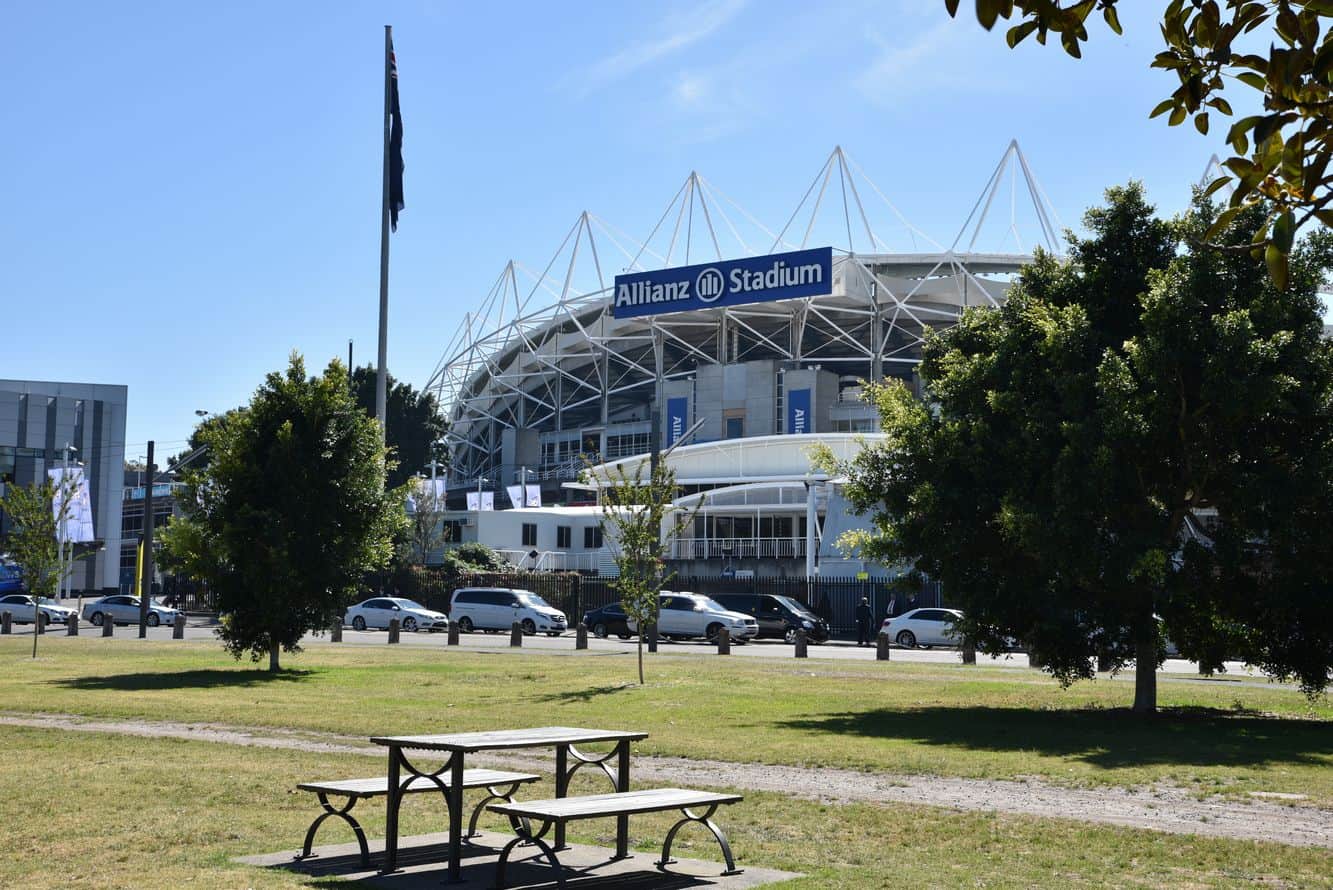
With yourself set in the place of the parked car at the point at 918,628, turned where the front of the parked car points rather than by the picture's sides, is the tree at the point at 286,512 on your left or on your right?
on your right

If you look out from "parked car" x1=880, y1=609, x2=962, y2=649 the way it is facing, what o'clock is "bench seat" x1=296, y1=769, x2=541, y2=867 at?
The bench seat is roughly at 3 o'clock from the parked car.

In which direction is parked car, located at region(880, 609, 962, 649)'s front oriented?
to the viewer's right

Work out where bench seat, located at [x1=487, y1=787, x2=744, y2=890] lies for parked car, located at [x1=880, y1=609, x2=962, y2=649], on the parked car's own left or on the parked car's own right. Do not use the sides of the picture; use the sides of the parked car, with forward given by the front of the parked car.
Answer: on the parked car's own right
